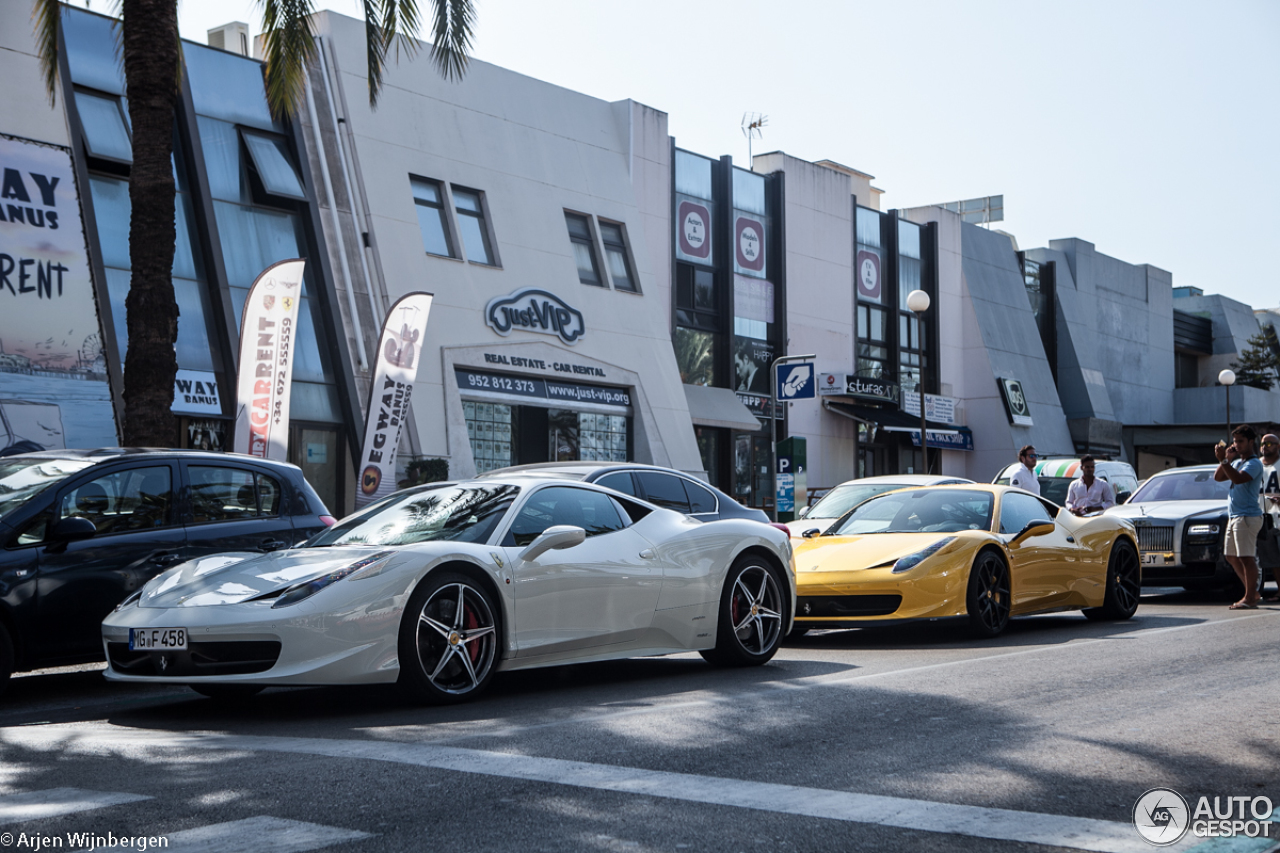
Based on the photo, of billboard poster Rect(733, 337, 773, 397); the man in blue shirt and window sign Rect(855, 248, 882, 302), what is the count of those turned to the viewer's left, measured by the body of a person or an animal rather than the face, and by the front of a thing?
1

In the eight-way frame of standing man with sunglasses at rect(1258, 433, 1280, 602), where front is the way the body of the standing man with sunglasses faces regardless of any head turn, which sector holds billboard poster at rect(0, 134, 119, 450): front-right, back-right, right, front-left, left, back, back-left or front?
front-right

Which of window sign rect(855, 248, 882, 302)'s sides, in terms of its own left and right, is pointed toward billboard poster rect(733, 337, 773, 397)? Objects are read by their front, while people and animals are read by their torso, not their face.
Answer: right

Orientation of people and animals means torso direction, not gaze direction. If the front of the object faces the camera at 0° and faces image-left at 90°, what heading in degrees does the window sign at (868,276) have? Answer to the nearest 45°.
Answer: approximately 315°

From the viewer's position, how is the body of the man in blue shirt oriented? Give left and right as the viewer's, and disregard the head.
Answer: facing to the left of the viewer

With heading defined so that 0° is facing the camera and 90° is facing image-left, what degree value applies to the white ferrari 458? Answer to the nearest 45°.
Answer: approximately 45°

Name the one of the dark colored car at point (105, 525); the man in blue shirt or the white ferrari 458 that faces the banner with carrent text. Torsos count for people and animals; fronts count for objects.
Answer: the man in blue shirt

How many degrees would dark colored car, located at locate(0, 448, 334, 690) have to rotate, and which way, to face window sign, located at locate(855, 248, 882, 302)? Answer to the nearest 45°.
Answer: approximately 180°

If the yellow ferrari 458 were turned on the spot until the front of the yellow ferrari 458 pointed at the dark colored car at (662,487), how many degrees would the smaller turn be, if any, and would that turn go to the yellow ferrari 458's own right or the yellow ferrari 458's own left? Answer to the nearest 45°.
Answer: approximately 45° to the yellow ferrari 458's own right

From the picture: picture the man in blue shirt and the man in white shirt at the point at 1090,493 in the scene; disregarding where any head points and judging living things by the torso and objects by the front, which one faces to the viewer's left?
the man in blue shirt

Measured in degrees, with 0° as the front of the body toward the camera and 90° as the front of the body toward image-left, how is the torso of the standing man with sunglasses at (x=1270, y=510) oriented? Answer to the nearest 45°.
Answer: approximately 45°

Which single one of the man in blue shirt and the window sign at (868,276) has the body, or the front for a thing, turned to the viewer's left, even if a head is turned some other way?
the man in blue shirt

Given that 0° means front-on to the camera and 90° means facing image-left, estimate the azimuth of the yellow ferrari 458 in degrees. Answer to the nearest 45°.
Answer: approximately 45°
